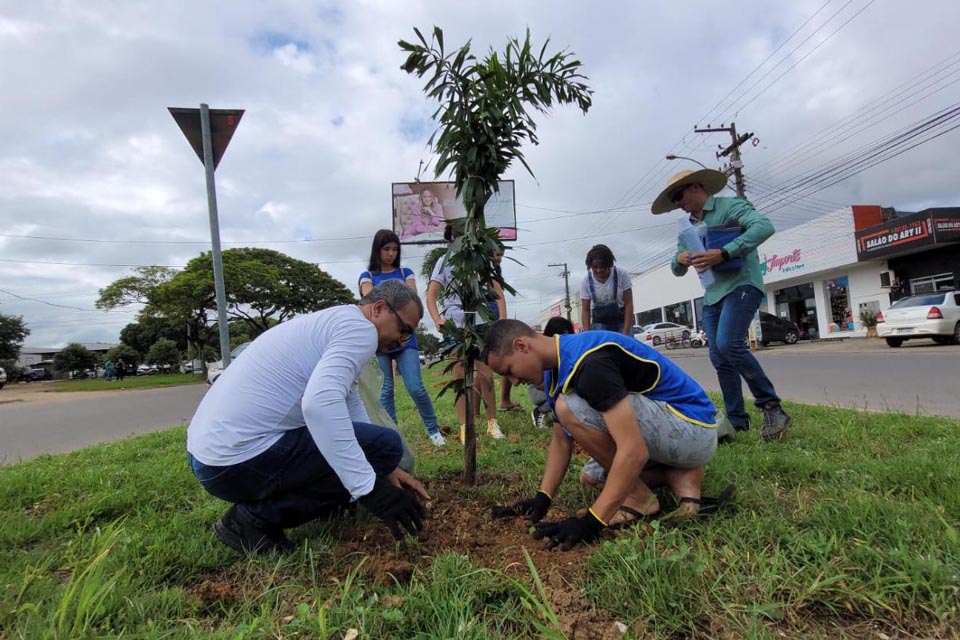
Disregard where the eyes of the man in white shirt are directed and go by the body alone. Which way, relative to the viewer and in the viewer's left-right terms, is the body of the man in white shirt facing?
facing to the right of the viewer

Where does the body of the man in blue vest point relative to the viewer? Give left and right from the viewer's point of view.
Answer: facing to the left of the viewer

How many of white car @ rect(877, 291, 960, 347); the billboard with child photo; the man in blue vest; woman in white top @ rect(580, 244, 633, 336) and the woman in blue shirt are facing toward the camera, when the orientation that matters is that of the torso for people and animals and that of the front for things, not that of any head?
3

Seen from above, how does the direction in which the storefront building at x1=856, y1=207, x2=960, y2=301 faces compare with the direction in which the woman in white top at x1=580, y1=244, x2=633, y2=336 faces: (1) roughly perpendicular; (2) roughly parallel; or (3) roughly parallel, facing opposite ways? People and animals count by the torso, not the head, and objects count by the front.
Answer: roughly perpendicular

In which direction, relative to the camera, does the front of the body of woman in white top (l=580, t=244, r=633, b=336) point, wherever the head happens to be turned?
toward the camera

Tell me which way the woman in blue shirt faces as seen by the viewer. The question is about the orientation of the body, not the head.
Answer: toward the camera

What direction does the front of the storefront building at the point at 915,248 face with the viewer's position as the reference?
facing the viewer and to the left of the viewer

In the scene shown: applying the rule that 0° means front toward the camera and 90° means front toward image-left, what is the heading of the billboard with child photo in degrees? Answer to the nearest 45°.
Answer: approximately 0°

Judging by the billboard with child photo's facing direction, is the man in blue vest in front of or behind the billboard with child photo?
in front

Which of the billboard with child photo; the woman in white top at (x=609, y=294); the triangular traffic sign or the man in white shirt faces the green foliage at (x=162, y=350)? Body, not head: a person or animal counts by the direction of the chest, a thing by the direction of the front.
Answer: the triangular traffic sign

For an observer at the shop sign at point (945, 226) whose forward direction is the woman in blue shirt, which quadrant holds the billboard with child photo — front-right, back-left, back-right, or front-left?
front-right

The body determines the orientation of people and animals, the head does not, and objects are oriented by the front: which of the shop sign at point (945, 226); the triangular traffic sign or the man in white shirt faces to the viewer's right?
the man in white shirt

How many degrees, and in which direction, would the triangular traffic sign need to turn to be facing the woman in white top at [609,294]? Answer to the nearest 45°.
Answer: approximately 90° to its right

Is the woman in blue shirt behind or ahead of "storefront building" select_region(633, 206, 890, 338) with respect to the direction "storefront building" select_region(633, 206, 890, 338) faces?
ahead

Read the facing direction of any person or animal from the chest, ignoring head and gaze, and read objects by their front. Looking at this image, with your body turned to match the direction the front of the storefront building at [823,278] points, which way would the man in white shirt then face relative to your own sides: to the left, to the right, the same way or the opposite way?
the opposite way
